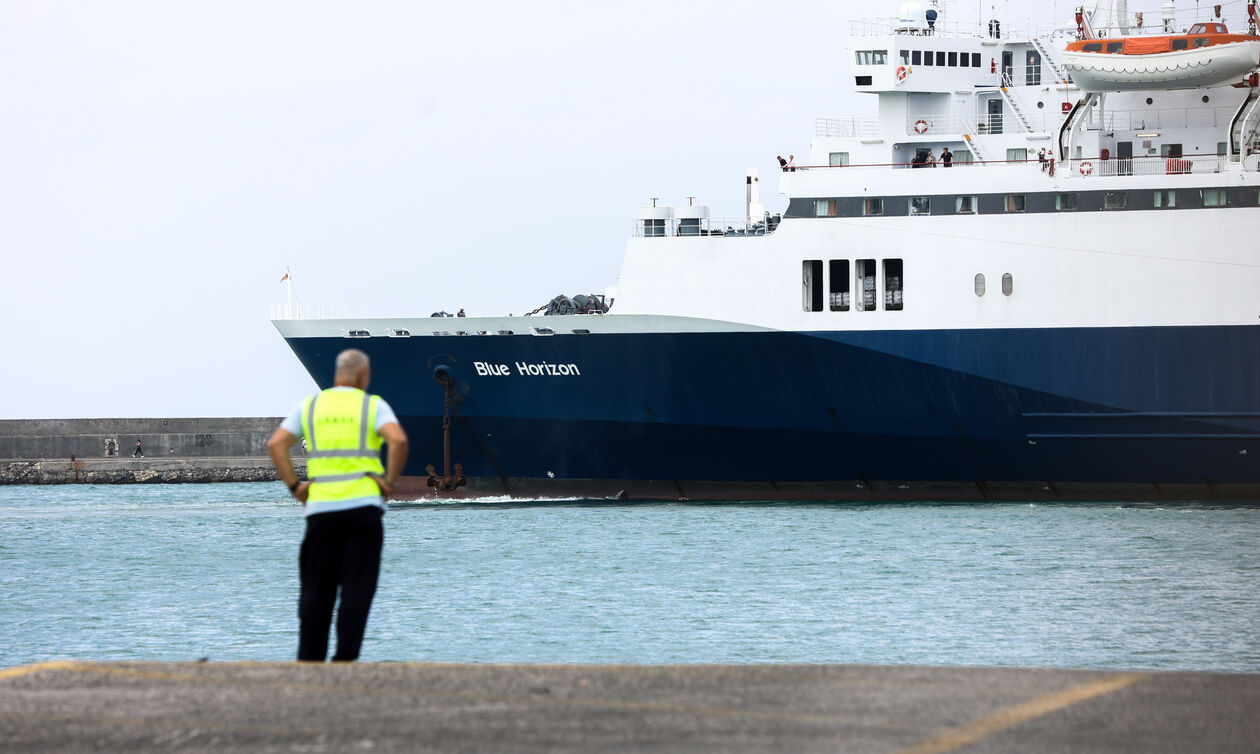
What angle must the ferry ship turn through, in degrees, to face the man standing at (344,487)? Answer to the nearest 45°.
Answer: approximately 90° to its left

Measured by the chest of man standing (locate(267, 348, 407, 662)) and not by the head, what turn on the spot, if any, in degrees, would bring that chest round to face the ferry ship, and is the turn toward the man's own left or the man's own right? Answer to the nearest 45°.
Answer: approximately 45° to the man's own right

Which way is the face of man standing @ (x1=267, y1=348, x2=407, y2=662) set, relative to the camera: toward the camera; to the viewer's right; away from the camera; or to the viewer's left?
away from the camera

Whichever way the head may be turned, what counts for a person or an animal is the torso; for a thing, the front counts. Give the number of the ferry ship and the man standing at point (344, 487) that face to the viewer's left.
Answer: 1

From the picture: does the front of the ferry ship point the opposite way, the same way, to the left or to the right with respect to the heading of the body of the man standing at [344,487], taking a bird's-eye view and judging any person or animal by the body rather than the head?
to the left

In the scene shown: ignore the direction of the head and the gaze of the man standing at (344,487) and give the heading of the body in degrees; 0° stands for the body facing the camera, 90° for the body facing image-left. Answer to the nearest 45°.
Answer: approximately 180°

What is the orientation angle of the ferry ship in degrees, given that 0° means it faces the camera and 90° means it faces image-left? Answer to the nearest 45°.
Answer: approximately 90°

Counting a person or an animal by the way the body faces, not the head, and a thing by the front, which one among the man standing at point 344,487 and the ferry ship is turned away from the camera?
the man standing
